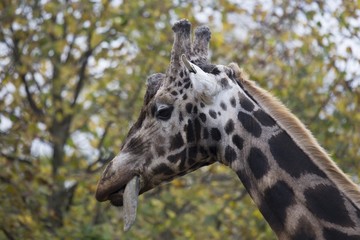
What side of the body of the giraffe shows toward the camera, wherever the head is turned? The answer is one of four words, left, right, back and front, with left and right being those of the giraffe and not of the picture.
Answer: left
